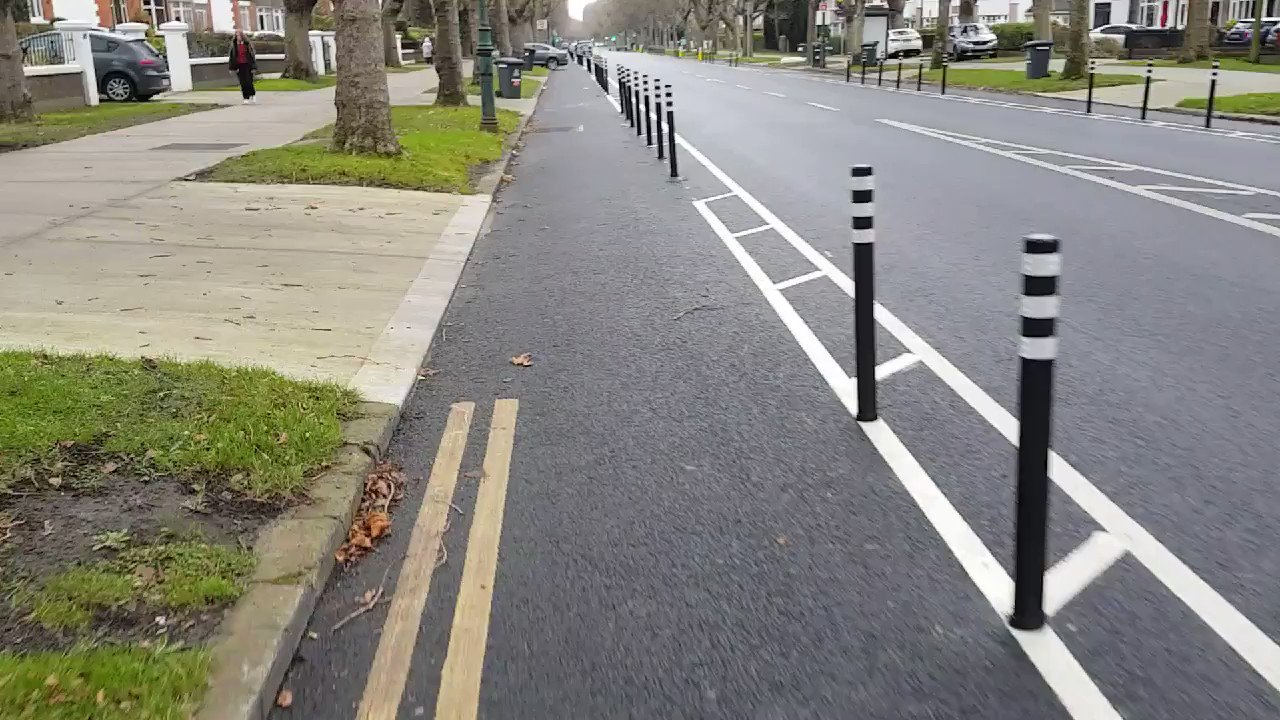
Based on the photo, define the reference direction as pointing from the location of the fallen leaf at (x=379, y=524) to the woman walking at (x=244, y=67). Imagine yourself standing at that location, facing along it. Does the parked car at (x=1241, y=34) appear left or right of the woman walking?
right

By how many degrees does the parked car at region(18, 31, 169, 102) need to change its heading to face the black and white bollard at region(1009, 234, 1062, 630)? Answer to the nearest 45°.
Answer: approximately 135° to its left

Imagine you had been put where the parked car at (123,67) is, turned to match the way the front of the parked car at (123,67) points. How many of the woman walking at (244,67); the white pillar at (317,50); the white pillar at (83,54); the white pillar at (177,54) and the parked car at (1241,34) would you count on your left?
1

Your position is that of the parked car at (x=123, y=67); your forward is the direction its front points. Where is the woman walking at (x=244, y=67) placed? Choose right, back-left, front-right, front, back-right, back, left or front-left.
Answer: back-right

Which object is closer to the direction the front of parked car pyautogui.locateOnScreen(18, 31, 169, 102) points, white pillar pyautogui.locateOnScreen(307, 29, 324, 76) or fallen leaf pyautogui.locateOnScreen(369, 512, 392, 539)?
the white pillar

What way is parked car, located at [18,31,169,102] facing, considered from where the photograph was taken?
facing away from the viewer and to the left of the viewer

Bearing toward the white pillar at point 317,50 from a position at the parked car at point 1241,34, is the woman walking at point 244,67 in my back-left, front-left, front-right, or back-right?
front-left

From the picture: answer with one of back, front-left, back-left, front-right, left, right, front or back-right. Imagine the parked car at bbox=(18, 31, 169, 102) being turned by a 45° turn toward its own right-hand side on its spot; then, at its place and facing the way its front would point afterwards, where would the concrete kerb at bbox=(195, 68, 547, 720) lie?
back

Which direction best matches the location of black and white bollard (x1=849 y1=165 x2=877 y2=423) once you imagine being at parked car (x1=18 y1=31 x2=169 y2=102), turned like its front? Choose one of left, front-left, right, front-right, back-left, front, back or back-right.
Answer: back-left

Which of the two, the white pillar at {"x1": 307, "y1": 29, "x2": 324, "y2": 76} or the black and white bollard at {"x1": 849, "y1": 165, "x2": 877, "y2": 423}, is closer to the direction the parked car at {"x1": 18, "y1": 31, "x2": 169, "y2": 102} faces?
the white pillar

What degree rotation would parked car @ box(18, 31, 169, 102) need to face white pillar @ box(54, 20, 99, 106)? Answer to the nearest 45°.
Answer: approximately 90° to its left
